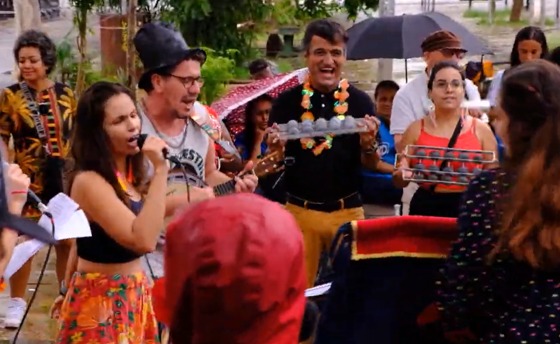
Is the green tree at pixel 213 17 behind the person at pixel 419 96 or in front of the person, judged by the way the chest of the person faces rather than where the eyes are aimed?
behind

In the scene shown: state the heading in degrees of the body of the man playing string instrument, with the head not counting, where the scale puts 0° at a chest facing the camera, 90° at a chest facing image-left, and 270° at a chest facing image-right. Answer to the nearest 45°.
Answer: approximately 315°

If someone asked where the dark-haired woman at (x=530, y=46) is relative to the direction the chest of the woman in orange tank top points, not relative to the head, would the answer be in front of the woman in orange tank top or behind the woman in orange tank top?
behind

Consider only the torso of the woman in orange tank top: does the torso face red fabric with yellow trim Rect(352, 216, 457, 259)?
yes

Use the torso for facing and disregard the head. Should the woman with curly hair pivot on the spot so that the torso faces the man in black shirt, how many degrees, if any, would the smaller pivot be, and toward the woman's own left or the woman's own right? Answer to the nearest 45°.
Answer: approximately 45° to the woman's own left

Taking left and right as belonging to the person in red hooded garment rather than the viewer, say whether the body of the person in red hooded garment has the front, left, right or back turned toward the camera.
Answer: back

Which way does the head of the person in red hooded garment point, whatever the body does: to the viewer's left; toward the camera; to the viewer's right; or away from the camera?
away from the camera

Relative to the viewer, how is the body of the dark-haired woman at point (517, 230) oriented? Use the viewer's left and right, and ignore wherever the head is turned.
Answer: facing away from the viewer and to the left of the viewer

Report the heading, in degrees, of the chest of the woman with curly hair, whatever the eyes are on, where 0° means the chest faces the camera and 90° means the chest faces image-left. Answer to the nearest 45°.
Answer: approximately 0°
